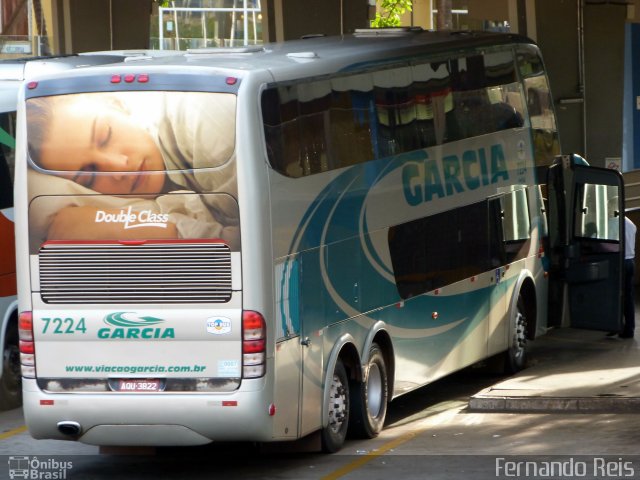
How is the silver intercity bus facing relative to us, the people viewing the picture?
facing away from the viewer and to the right of the viewer

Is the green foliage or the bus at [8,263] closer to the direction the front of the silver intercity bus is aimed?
the green foliage

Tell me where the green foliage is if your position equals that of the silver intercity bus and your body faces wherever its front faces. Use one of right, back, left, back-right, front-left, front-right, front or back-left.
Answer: front-left

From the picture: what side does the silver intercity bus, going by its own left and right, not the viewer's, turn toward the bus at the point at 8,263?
left
